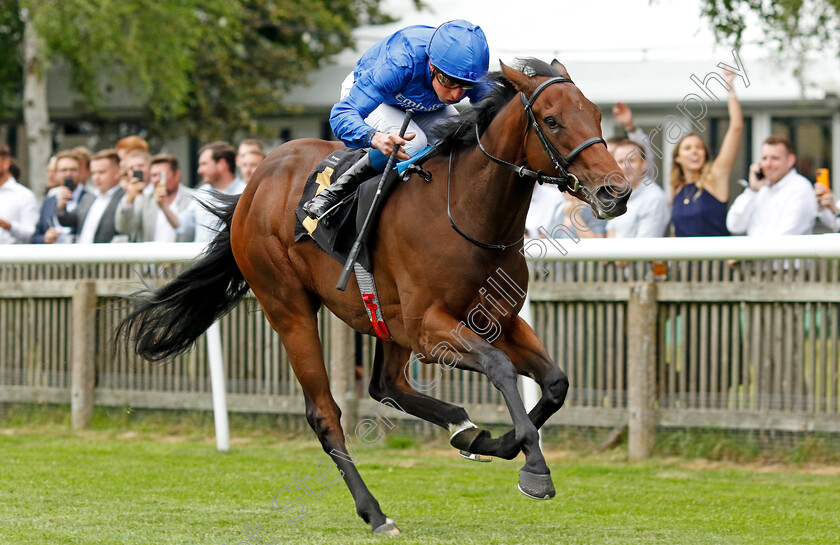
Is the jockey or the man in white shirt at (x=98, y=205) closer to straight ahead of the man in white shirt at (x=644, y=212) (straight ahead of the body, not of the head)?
the jockey

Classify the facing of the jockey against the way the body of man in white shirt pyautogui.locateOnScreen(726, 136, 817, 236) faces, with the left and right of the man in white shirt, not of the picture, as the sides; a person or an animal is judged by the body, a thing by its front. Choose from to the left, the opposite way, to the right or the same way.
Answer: to the left

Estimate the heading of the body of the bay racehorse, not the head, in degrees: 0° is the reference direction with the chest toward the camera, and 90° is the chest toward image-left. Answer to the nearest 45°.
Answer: approximately 315°

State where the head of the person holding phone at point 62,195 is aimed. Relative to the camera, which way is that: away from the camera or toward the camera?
toward the camera

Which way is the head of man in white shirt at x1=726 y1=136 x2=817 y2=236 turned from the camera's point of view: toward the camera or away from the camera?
toward the camera

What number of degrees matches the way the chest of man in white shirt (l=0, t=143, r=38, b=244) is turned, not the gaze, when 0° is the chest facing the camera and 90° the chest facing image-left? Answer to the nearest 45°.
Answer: approximately 45°

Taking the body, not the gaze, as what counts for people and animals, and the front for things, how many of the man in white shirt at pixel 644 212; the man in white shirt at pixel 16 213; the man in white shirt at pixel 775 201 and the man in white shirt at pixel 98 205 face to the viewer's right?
0

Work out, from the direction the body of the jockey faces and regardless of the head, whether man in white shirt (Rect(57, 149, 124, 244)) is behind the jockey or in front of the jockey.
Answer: behind

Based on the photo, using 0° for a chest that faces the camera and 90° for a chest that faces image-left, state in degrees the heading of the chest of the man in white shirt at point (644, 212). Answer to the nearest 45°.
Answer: approximately 45°

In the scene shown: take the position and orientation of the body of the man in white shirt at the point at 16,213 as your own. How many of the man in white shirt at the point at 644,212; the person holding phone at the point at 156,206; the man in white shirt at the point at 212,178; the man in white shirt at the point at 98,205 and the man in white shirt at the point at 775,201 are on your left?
5

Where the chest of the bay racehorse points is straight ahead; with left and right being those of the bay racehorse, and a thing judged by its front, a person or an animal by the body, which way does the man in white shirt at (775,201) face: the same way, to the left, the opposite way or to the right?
to the right

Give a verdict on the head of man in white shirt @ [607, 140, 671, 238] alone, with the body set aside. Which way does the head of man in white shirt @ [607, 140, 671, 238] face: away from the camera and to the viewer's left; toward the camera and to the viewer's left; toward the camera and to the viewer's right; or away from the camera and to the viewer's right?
toward the camera and to the viewer's left

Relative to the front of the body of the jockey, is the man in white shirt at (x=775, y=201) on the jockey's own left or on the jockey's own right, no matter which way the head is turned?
on the jockey's own left

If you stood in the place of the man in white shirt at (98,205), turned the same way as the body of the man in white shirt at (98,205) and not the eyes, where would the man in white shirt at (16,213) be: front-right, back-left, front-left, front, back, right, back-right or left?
right

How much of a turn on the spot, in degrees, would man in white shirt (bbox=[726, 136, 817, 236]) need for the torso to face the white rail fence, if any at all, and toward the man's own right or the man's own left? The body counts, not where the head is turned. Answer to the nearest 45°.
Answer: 0° — they already face it

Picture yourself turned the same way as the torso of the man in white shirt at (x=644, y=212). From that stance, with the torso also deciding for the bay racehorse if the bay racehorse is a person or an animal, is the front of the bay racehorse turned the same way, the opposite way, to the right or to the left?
to the left
